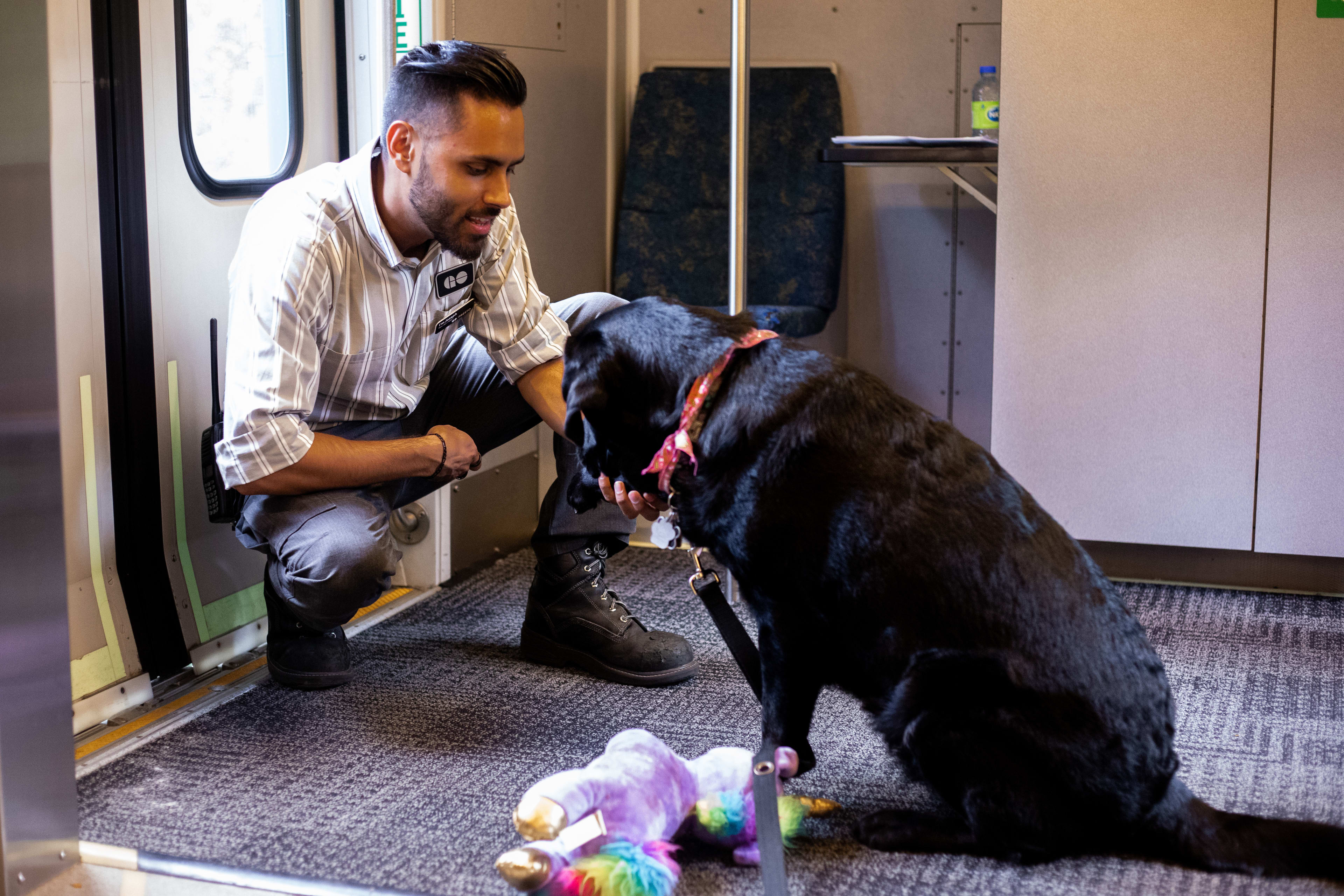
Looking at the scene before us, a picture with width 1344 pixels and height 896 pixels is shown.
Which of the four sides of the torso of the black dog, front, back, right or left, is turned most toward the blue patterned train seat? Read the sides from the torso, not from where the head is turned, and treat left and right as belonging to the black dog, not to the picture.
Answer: right

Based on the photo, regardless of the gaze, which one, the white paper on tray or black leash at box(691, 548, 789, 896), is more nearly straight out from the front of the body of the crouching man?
the black leash

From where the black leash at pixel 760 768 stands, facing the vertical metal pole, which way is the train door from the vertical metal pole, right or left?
left

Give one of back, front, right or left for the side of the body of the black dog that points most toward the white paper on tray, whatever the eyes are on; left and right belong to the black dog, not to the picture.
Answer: right

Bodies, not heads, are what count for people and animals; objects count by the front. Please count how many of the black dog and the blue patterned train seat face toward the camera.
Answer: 1

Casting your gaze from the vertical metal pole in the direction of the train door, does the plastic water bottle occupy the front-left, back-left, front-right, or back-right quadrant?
back-right

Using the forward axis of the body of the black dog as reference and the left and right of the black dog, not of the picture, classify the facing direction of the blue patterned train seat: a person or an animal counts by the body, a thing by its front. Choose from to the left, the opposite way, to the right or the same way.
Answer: to the left

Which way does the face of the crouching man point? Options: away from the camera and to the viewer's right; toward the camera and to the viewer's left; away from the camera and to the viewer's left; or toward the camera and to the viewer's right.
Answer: toward the camera and to the viewer's right

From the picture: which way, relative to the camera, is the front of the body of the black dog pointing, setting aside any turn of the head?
to the viewer's left

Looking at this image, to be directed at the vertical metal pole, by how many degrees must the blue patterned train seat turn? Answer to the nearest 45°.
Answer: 0° — it already faces it
